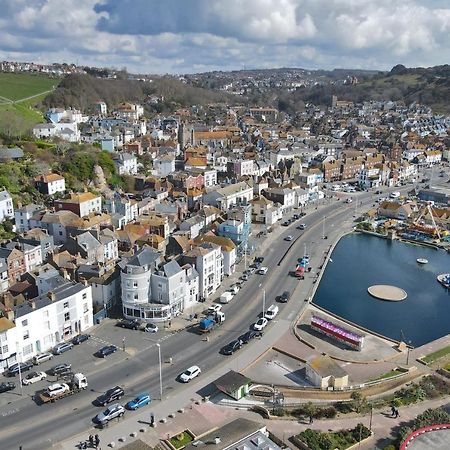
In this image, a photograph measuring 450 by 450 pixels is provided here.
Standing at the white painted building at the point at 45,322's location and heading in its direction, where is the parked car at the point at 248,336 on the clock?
The parked car is roughly at 11 o'clock from the white painted building.

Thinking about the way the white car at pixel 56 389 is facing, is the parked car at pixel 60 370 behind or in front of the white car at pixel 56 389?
in front

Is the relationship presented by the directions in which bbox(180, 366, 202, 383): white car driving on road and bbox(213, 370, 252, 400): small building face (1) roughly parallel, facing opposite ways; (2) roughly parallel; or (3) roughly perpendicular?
roughly perpendicular

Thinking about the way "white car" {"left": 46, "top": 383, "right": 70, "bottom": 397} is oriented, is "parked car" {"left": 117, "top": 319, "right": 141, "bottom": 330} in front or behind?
in front

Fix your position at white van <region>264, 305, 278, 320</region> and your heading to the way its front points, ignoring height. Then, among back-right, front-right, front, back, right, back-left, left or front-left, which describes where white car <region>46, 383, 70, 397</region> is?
front

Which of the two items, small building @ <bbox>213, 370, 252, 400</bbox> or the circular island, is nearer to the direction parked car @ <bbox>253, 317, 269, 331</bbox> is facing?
the small building

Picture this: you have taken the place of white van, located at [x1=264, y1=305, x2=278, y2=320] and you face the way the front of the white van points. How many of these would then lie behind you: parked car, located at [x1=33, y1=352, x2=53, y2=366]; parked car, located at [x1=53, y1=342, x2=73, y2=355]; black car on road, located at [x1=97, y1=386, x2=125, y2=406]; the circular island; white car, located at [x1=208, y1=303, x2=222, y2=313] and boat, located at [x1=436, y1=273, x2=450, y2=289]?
2

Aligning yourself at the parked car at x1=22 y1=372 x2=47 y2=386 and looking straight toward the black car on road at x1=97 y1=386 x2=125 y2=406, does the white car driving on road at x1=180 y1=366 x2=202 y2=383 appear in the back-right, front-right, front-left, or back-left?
front-left
